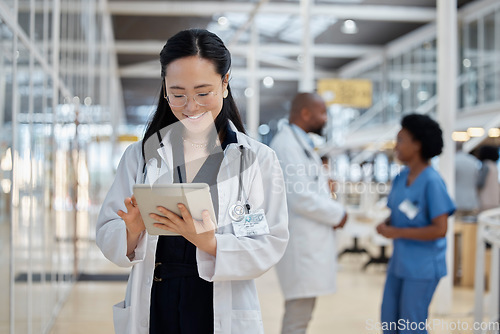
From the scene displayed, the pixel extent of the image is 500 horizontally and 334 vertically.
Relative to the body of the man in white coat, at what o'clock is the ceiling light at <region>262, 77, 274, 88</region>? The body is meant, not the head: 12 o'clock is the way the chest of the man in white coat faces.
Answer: The ceiling light is roughly at 9 o'clock from the man in white coat.

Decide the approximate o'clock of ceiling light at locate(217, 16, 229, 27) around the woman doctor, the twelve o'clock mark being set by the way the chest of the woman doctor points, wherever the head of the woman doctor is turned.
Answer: The ceiling light is roughly at 6 o'clock from the woman doctor.

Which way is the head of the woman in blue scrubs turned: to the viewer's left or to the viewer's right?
to the viewer's left

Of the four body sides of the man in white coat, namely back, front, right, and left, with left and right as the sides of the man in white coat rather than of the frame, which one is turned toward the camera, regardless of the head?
right

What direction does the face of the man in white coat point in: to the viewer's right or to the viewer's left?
to the viewer's right

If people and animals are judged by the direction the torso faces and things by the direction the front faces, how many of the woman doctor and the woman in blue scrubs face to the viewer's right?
0

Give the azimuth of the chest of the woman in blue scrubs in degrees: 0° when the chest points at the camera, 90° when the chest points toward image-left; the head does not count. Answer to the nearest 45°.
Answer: approximately 45°

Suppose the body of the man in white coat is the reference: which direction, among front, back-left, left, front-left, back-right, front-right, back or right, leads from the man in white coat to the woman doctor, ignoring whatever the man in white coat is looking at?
right

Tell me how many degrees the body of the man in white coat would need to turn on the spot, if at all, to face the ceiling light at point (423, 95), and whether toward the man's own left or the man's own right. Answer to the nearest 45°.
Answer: approximately 90° to the man's own left

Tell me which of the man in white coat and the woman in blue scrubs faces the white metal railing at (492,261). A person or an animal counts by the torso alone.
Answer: the man in white coat

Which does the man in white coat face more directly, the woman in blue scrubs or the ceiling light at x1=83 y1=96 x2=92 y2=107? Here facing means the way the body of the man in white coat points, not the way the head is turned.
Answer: the woman in blue scrubs

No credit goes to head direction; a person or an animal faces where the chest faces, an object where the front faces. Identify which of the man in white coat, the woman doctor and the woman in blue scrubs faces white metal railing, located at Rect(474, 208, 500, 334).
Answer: the man in white coat

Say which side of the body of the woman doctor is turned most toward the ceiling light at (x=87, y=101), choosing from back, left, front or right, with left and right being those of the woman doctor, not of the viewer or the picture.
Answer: back

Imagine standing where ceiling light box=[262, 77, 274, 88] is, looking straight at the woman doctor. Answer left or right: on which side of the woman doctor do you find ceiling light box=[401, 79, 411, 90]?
left
